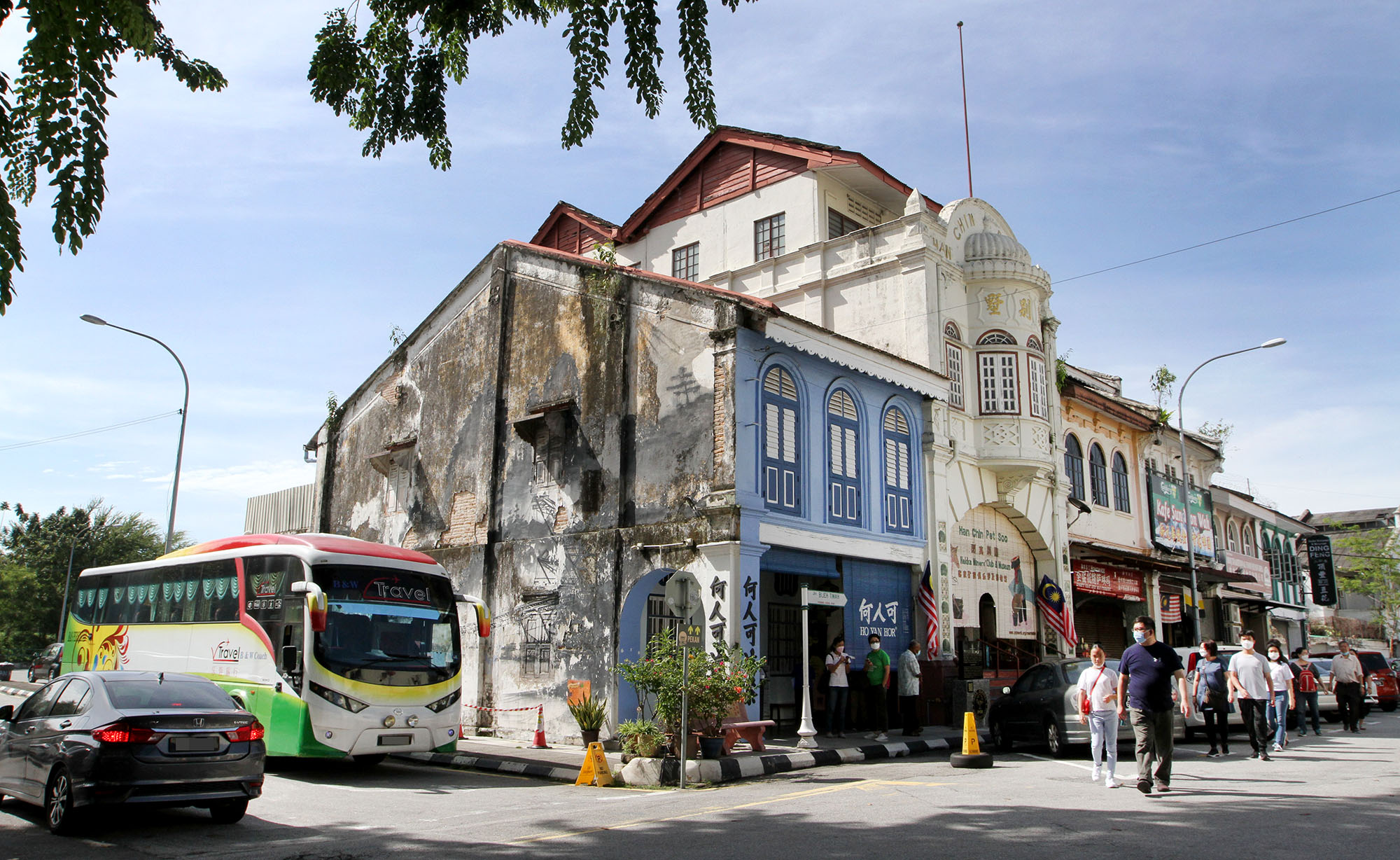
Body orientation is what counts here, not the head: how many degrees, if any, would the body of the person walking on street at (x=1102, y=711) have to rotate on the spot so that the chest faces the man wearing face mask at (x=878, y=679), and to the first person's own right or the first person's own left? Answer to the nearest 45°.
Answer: approximately 135° to the first person's own right

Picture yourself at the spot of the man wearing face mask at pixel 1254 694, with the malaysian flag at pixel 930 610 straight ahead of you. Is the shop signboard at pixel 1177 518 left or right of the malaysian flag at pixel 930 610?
right

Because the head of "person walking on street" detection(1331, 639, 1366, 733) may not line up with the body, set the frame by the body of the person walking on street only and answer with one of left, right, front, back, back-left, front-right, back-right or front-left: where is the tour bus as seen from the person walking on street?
front-right

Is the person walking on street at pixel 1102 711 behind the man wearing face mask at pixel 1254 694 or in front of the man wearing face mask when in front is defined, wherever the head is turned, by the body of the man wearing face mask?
in front

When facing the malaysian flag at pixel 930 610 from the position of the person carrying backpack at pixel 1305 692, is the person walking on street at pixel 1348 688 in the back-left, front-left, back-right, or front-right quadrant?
back-right

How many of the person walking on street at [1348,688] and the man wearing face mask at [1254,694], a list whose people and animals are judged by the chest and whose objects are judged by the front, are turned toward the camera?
2

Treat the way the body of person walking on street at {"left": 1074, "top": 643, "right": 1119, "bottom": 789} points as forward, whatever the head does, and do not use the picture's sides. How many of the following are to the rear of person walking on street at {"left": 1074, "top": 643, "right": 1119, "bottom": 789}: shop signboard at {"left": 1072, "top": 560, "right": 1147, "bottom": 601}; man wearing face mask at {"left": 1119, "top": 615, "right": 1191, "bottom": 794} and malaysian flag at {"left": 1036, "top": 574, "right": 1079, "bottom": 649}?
2

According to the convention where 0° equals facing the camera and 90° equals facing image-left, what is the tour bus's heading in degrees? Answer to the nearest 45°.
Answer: approximately 315°

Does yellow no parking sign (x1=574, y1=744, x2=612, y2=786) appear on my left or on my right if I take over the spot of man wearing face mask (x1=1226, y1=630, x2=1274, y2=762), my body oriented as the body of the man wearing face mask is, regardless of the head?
on my right
